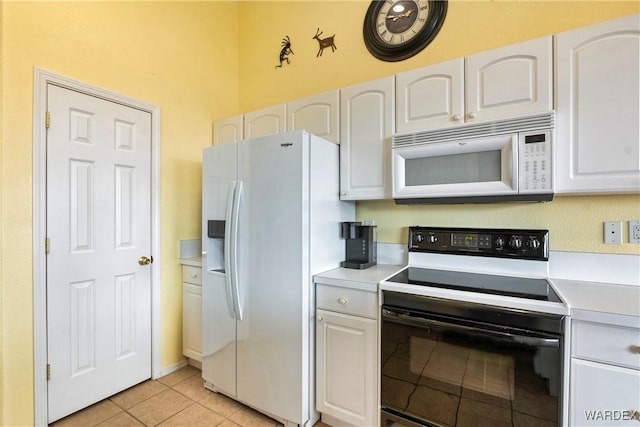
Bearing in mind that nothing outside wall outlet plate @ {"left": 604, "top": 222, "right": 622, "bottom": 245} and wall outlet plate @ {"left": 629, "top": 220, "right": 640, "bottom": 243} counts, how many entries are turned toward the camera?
2

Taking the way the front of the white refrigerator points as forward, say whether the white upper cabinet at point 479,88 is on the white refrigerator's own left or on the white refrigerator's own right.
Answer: on the white refrigerator's own left

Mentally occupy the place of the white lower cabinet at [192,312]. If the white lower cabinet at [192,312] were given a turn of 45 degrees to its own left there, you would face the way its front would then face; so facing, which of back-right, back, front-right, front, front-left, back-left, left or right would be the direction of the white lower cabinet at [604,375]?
front-left

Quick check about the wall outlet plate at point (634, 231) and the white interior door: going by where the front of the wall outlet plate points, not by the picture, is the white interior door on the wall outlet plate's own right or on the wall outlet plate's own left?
on the wall outlet plate's own right

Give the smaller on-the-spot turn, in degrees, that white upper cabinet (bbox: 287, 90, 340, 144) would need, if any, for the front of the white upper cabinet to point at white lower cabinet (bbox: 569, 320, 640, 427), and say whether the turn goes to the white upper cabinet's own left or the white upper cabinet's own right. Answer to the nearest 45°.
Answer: approximately 90° to the white upper cabinet's own left

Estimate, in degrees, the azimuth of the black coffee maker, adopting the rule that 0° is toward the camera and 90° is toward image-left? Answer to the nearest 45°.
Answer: approximately 45°

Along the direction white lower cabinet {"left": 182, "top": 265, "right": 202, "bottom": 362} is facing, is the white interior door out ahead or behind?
ahead

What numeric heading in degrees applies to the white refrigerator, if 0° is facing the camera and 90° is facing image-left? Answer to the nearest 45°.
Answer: approximately 45°

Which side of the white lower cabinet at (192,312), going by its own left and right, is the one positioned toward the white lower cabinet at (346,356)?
left
